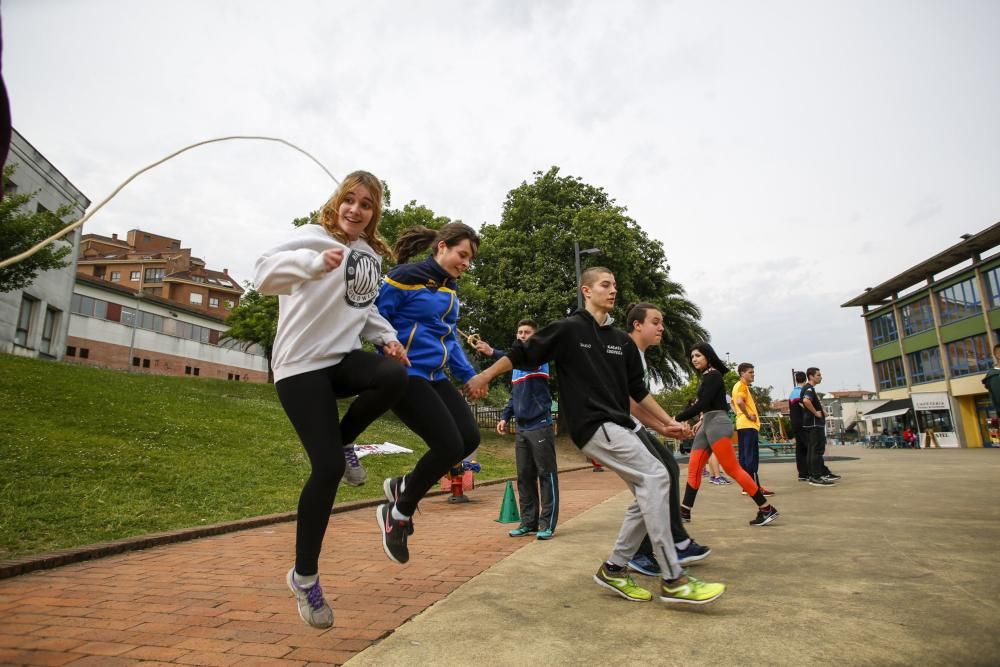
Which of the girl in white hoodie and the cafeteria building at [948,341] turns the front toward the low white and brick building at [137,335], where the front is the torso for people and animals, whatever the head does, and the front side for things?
the cafeteria building at [948,341]

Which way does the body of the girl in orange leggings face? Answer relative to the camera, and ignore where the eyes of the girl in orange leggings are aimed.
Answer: to the viewer's left

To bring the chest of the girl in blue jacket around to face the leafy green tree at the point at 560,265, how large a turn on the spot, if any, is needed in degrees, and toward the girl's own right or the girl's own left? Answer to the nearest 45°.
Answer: approximately 135° to the girl's own left

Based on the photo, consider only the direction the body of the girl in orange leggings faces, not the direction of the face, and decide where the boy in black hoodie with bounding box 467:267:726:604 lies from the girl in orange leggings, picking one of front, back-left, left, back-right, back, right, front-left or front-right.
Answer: left

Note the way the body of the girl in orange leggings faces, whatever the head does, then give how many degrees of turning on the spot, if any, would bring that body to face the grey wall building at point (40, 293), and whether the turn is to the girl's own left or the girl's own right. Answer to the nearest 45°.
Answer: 0° — they already face it

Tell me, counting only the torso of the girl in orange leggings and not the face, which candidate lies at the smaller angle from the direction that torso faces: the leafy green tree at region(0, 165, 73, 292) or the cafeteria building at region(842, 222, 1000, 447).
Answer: the leafy green tree

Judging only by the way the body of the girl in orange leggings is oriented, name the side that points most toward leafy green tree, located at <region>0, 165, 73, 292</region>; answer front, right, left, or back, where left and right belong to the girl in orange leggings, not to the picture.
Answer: front

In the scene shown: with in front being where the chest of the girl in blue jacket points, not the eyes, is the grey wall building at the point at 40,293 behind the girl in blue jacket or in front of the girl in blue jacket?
behind

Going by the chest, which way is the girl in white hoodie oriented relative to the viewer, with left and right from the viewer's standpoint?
facing the viewer and to the right of the viewer

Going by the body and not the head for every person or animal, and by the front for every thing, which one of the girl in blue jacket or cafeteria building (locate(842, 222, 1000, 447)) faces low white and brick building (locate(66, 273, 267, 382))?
cafeteria building (locate(842, 222, 1000, 447))
